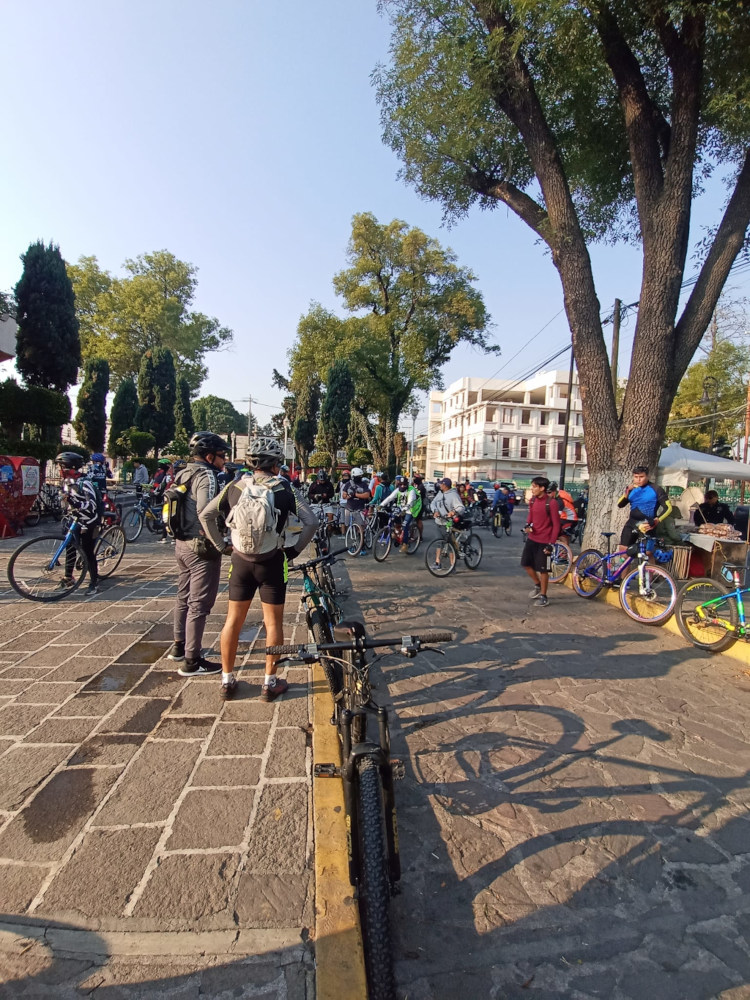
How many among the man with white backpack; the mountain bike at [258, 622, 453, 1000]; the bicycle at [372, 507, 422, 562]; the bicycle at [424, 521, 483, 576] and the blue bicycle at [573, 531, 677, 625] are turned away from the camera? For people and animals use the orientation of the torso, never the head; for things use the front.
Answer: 1

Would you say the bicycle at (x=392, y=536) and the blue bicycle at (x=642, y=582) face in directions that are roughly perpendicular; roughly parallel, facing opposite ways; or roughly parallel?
roughly perpendicular

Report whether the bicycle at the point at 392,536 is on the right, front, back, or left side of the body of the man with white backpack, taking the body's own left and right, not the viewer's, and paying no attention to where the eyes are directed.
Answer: front

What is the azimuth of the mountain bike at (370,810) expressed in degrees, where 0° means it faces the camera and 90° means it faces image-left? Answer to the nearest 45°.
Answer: approximately 0°

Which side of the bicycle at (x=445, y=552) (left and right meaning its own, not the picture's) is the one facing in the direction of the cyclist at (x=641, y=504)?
left

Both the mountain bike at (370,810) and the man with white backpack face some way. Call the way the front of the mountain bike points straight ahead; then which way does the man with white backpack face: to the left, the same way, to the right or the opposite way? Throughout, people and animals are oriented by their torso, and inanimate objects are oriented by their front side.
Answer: the opposite way

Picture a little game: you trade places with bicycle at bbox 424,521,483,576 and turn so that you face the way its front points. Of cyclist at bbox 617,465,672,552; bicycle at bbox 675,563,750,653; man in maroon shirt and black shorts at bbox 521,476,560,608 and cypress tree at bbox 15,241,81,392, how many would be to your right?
1

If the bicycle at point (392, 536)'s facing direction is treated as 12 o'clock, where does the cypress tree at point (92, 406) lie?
The cypress tree is roughly at 3 o'clock from the bicycle.

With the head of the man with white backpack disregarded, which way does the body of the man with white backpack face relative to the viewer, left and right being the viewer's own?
facing away from the viewer

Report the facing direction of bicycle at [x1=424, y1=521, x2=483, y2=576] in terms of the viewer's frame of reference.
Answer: facing the viewer and to the left of the viewer

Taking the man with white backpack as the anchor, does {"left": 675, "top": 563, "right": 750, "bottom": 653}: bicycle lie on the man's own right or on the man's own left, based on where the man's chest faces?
on the man's own right

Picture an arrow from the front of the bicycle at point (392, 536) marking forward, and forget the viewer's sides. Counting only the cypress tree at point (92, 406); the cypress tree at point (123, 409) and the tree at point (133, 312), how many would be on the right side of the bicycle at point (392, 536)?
3

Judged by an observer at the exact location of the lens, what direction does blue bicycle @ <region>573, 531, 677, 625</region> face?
facing the viewer and to the right of the viewer
